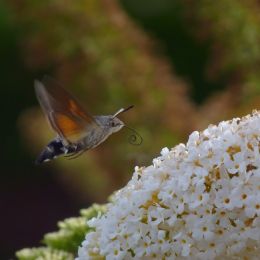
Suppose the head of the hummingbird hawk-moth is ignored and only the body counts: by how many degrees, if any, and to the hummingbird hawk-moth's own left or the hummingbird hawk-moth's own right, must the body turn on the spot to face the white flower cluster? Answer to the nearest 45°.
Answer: approximately 45° to the hummingbird hawk-moth's own right

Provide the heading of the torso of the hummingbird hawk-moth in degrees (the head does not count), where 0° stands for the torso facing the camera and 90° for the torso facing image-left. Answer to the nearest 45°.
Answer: approximately 270°
